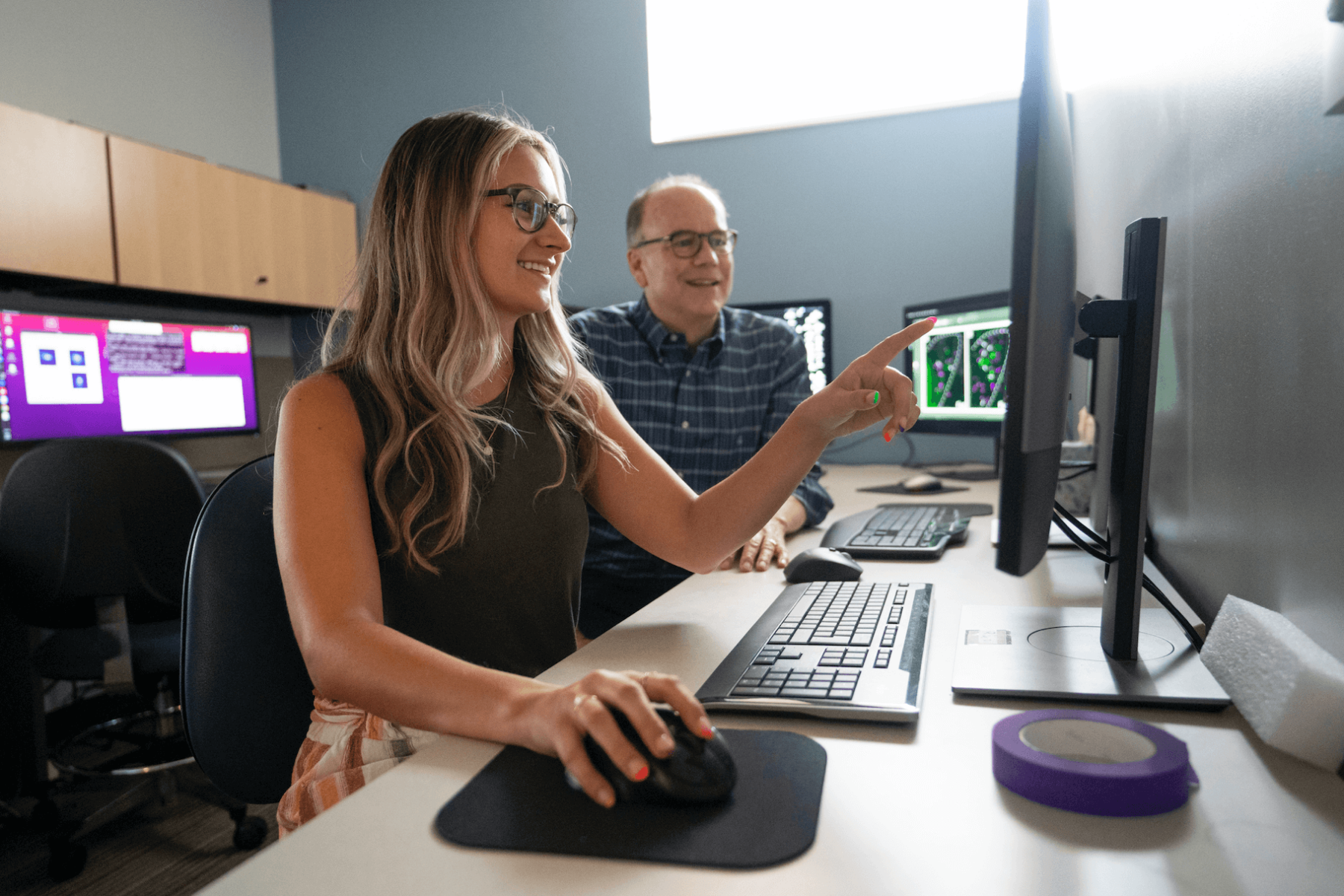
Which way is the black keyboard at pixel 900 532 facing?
to the viewer's left

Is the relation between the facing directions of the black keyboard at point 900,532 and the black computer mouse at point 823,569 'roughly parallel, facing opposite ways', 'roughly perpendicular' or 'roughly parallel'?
roughly parallel, facing opposite ways

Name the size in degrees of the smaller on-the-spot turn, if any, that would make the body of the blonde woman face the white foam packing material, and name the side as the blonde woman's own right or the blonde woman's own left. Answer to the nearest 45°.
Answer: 0° — they already face it

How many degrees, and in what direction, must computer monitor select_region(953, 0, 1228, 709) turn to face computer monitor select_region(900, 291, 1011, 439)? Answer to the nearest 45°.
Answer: approximately 90° to its right

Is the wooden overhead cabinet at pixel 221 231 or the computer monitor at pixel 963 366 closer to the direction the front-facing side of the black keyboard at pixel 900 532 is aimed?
the wooden overhead cabinet

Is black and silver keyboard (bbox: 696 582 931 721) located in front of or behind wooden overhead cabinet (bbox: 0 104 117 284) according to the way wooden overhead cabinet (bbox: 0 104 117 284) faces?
in front

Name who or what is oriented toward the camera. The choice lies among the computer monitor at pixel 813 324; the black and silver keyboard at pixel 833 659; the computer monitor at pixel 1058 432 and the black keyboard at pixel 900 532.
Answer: the computer monitor at pixel 813 324

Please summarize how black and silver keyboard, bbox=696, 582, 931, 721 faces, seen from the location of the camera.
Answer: facing to the left of the viewer

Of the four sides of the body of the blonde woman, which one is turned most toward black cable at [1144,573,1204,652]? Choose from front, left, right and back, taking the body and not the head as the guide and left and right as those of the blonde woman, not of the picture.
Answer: front

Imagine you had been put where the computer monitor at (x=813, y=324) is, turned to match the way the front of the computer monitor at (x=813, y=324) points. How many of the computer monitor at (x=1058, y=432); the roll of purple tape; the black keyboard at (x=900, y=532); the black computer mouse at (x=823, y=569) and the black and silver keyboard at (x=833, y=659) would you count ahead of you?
5

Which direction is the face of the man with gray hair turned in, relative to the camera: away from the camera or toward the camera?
toward the camera

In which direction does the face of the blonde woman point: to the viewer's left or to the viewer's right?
to the viewer's right

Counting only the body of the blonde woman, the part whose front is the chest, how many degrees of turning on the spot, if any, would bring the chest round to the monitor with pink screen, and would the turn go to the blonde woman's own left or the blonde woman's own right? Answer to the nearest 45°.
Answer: approximately 180°

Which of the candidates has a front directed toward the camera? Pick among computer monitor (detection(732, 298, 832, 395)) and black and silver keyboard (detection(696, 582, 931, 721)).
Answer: the computer monitor

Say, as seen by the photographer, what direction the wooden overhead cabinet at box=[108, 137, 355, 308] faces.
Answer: facing the viewer and to the right of the viewer

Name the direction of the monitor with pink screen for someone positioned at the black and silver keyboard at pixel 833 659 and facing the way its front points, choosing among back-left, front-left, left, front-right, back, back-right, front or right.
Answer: front-right

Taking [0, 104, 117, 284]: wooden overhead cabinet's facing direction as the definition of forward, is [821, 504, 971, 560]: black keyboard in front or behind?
in front
